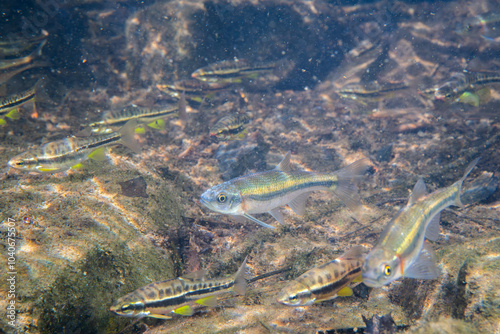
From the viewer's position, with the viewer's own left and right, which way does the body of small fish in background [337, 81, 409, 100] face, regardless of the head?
facing to the left of the viewer

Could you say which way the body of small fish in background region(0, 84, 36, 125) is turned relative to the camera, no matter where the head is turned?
to the viewer's left

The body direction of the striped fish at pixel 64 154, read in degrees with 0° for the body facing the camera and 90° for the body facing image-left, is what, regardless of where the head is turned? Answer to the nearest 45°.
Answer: approximately 90°

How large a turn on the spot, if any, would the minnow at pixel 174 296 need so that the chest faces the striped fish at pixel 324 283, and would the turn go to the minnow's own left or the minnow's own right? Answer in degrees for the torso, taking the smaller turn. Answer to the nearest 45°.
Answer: approximately 180°

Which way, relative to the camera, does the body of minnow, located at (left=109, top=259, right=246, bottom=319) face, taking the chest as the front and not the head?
to the viewer's left

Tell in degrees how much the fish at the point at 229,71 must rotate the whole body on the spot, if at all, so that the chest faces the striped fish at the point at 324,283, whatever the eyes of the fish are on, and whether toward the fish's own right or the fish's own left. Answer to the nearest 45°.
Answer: approximately 90° to the fish's own left

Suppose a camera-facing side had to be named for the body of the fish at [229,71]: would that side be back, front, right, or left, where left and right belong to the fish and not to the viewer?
left
